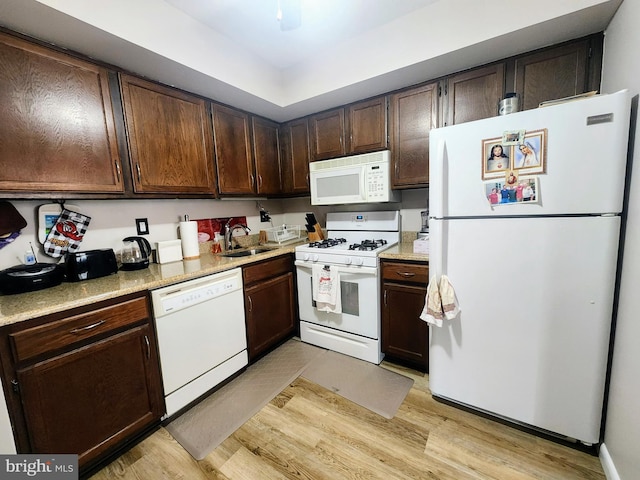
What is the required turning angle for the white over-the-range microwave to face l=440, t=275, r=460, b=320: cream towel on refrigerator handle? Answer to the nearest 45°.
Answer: approximately 90° to its left

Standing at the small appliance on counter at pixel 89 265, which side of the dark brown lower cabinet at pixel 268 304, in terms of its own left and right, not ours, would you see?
right

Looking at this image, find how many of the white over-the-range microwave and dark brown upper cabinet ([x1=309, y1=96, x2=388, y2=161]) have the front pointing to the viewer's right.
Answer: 0

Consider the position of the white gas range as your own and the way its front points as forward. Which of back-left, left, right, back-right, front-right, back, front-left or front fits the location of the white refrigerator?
left

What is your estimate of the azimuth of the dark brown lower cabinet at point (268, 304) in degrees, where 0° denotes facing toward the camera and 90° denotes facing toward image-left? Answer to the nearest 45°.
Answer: approximately 315°

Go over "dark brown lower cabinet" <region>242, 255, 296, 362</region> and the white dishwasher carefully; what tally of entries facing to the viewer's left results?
0

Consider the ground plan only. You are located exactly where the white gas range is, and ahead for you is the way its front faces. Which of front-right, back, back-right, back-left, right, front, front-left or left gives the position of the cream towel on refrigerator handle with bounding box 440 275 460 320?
left

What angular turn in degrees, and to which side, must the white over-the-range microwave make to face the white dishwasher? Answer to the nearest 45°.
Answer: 0° — it already faces it

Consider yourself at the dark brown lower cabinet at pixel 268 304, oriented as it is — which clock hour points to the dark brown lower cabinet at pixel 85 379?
the dark brown lower cabinet at pixel 85 379 is roughly at 3 o'clock from the dark brown lower cabinet at pixel 268 304.

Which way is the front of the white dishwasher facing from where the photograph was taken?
facing the viewer and to the right of the viewer

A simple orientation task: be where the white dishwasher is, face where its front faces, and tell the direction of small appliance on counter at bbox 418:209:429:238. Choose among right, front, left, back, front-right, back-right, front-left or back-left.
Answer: front-left

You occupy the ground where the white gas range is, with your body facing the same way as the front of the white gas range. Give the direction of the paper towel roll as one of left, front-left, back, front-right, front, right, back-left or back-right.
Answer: front-right
